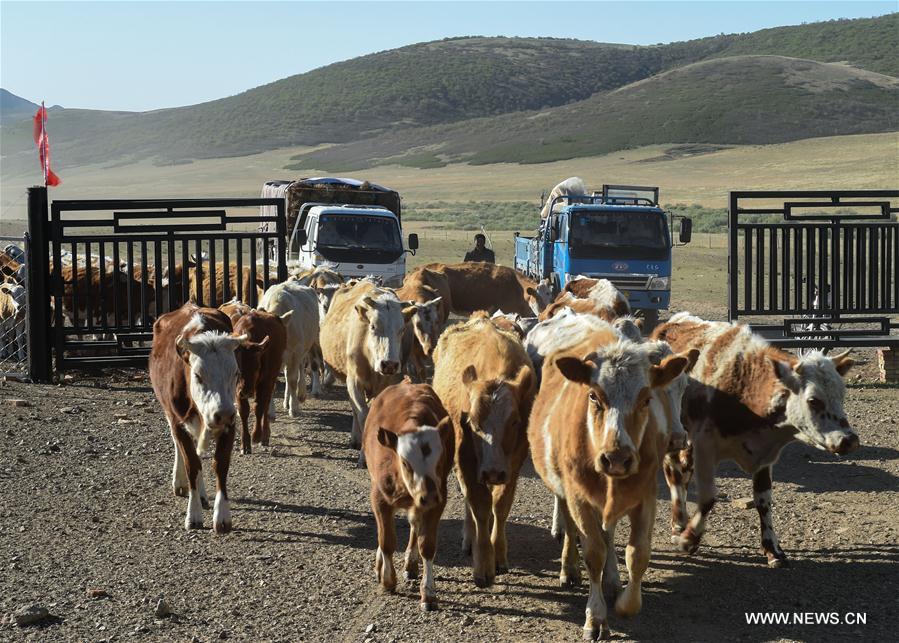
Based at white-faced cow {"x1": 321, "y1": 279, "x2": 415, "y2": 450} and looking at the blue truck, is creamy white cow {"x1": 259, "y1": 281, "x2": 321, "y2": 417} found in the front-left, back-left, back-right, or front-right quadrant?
front-left

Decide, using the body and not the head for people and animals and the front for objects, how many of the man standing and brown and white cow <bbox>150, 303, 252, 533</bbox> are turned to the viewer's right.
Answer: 0

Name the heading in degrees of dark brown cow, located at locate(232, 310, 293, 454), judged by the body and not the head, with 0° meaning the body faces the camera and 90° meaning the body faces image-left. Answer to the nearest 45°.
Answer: approximately 0°

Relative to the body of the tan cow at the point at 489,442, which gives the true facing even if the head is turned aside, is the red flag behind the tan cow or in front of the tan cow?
behind

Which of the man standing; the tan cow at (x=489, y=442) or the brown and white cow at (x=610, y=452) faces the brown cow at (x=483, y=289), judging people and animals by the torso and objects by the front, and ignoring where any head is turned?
the man standing

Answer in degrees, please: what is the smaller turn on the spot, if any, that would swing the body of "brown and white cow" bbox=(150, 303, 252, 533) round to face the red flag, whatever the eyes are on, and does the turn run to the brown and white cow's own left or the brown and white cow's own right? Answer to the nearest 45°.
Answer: approximately 180°

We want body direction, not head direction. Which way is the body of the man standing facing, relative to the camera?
toward the camera

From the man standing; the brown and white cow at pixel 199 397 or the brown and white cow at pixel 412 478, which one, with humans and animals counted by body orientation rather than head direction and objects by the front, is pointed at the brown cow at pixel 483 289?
the man standing

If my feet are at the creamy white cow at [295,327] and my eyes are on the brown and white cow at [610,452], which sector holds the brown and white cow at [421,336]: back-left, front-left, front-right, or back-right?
front-left

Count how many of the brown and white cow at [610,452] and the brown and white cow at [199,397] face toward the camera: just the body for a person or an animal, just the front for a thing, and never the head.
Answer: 2

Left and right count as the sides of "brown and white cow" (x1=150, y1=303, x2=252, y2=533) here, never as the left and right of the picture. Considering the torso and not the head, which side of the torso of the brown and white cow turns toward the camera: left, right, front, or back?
front

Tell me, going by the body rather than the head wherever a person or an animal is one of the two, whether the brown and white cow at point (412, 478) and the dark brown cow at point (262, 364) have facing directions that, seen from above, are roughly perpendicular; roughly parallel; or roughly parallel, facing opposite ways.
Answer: roughly parallel

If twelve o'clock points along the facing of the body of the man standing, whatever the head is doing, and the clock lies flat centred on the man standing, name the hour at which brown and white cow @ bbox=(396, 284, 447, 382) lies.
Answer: The brown and white cow is roughly at 12 o'clock from the man standing.

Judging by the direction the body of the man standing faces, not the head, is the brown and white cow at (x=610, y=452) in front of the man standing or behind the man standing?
in front

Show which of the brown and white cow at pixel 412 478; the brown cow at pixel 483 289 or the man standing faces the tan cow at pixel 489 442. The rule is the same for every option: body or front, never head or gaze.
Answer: the man standing

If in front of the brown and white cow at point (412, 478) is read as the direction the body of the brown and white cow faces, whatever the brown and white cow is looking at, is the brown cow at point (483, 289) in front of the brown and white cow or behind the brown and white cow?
behind

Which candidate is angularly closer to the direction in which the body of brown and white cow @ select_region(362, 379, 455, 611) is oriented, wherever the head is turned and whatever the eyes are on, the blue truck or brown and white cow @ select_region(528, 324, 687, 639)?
the brown and white cow
